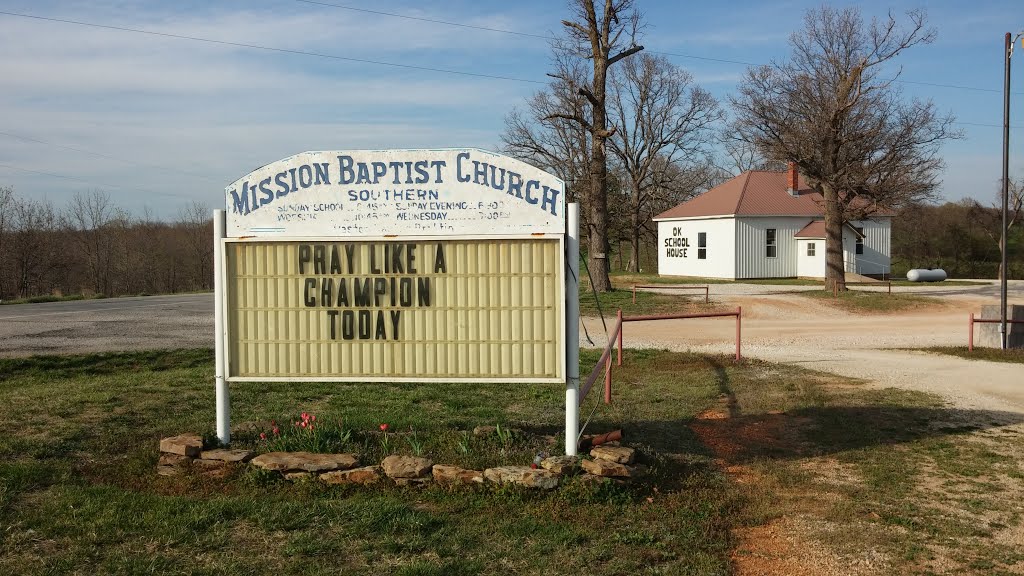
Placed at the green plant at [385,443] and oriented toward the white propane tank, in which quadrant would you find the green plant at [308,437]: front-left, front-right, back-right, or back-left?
back-left

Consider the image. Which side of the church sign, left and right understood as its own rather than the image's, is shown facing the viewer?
front

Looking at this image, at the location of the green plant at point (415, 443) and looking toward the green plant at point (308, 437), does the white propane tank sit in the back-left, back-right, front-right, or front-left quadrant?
back-right

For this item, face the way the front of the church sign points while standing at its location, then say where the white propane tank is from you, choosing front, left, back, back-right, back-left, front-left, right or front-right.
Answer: back-left
